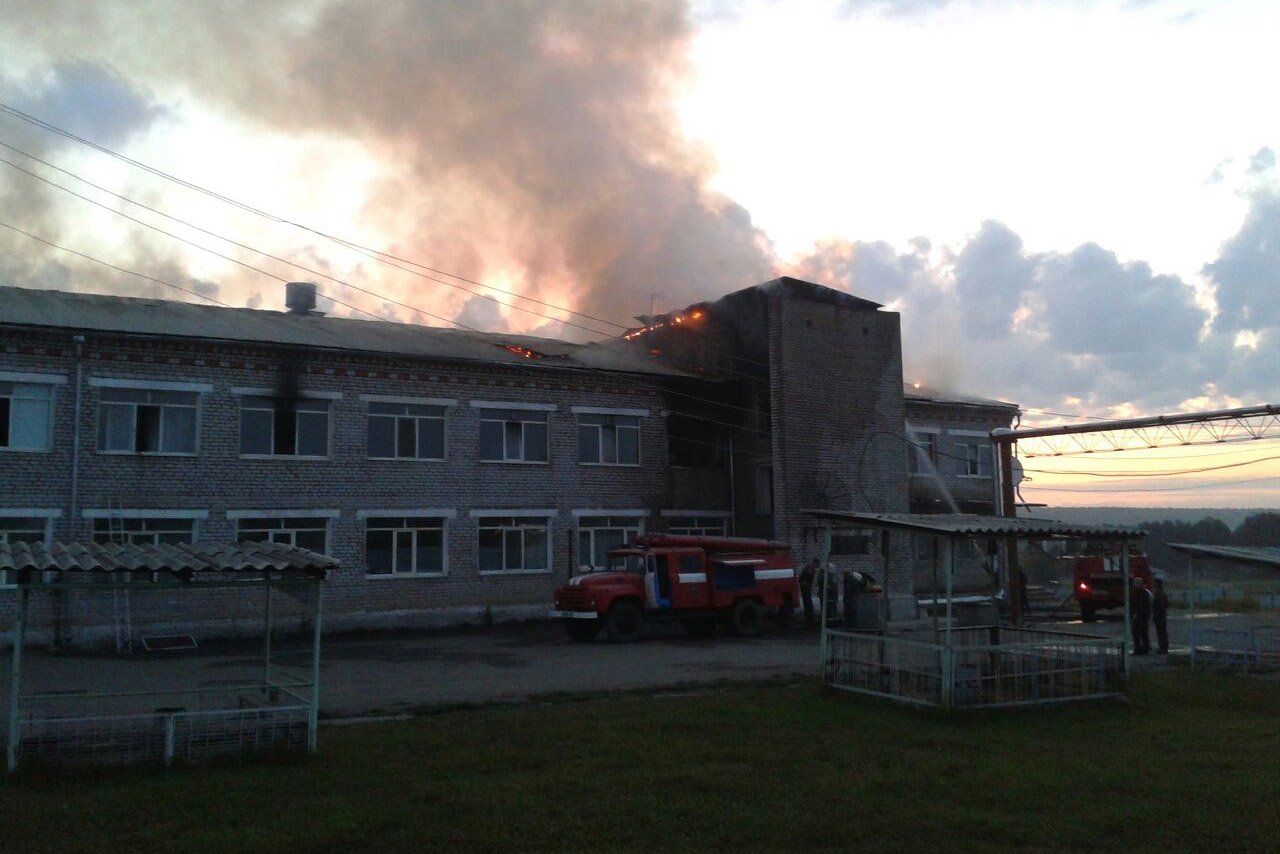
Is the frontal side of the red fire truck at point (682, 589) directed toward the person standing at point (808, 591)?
no

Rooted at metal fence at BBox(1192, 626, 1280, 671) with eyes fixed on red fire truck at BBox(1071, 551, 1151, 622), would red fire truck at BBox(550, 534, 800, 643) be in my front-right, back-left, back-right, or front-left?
front-left

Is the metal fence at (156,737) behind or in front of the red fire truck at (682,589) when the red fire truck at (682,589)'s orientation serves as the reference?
in front

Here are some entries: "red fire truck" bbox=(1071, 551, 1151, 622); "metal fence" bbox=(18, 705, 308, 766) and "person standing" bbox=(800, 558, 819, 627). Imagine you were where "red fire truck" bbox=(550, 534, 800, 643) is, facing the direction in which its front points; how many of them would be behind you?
2

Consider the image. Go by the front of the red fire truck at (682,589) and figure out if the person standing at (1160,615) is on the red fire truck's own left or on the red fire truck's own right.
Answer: on the red fire truck's own left

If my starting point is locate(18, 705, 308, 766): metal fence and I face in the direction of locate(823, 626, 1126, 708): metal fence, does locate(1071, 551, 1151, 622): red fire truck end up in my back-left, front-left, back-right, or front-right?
front-left

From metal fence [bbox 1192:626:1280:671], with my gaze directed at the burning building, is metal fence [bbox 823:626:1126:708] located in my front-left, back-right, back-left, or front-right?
front-left

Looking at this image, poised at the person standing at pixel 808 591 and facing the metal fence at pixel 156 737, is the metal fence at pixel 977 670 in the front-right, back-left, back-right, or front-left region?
front-left

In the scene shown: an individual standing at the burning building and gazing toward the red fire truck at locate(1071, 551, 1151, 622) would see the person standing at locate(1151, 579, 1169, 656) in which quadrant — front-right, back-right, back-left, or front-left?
front-right

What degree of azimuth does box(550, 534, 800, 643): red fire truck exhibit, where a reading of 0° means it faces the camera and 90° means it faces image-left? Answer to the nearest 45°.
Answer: approximately 45°

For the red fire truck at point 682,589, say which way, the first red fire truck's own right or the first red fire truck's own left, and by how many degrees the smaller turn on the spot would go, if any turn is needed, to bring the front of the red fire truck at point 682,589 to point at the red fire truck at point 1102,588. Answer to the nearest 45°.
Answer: approximately 180°

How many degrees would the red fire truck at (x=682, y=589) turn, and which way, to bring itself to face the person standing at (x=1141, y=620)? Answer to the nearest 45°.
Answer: approximately 135° to its left

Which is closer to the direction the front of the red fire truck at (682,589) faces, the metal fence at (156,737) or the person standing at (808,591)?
the metal fence

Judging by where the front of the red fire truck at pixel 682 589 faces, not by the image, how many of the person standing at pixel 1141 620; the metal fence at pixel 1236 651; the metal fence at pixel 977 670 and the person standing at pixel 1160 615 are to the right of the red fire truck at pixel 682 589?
0
